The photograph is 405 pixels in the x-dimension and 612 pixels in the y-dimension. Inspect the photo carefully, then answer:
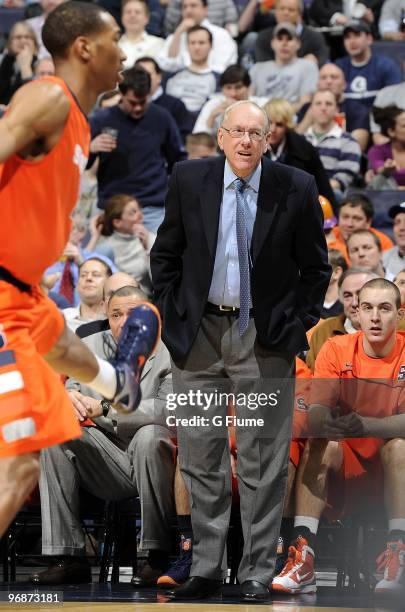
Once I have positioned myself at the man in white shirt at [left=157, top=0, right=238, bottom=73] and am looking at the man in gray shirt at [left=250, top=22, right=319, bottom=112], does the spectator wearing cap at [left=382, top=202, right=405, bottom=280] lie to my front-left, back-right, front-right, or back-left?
front-right

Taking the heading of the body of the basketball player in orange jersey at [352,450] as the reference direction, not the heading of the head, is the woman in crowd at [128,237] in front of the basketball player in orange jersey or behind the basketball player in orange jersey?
behind

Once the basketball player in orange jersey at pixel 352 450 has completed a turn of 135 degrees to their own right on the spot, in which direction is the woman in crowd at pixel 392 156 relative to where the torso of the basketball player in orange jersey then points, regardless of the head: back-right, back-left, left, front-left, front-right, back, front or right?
front-right

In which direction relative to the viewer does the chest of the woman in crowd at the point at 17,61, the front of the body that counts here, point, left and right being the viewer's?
facing the viewer

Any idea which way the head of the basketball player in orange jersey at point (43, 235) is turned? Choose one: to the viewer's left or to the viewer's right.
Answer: to the viewer's right

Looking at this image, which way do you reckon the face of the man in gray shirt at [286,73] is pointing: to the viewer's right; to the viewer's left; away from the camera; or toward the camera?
toward the camera

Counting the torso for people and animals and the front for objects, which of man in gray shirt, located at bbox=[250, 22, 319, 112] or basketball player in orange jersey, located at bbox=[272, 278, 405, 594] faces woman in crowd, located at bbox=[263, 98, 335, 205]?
the man in gray shirt

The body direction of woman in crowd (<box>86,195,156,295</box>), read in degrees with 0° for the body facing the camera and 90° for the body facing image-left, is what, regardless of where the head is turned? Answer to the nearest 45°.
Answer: approximately 315°

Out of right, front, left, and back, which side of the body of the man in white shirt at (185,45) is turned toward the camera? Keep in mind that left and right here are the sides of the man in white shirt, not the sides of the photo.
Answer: front

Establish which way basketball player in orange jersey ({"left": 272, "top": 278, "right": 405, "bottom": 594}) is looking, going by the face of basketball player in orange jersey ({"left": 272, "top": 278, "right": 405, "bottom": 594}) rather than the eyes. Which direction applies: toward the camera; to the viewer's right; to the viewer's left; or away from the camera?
toward the camera

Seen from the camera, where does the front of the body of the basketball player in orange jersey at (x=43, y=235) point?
to the viewer's right

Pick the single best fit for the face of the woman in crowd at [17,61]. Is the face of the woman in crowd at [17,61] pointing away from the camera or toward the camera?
toward the camera

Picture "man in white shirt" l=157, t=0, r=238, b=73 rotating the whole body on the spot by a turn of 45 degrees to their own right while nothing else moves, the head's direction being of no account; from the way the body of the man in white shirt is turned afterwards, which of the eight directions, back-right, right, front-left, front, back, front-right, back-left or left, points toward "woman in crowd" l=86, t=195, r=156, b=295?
front-left

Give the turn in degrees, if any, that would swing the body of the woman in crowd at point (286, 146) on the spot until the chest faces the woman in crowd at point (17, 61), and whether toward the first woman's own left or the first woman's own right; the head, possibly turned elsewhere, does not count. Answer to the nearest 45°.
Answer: approximately 90° to the first woman's own right

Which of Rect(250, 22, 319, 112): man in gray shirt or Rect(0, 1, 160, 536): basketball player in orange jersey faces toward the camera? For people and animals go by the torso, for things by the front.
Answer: the man in gray shirt

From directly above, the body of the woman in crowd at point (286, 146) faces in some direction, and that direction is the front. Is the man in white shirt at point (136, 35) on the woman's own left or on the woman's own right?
on the woman's own right

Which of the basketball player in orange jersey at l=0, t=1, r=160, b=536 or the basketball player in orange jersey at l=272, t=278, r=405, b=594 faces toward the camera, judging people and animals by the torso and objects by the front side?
the basketball player in orange jersey at l=272, t=278, r=405, b=594

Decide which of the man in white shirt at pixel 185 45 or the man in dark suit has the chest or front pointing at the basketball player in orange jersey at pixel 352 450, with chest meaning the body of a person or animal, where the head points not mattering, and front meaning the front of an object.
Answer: the man in white shirt

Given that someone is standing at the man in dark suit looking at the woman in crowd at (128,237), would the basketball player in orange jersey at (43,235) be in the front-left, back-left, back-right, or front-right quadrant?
back-left

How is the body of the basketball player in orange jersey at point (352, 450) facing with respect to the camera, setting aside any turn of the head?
toward the camera

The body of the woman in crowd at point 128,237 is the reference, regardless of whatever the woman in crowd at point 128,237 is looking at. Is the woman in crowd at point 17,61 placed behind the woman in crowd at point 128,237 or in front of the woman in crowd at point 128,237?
behind

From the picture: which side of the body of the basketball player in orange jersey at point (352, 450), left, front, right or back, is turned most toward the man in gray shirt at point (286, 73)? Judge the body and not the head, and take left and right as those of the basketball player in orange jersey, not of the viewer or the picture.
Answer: back
